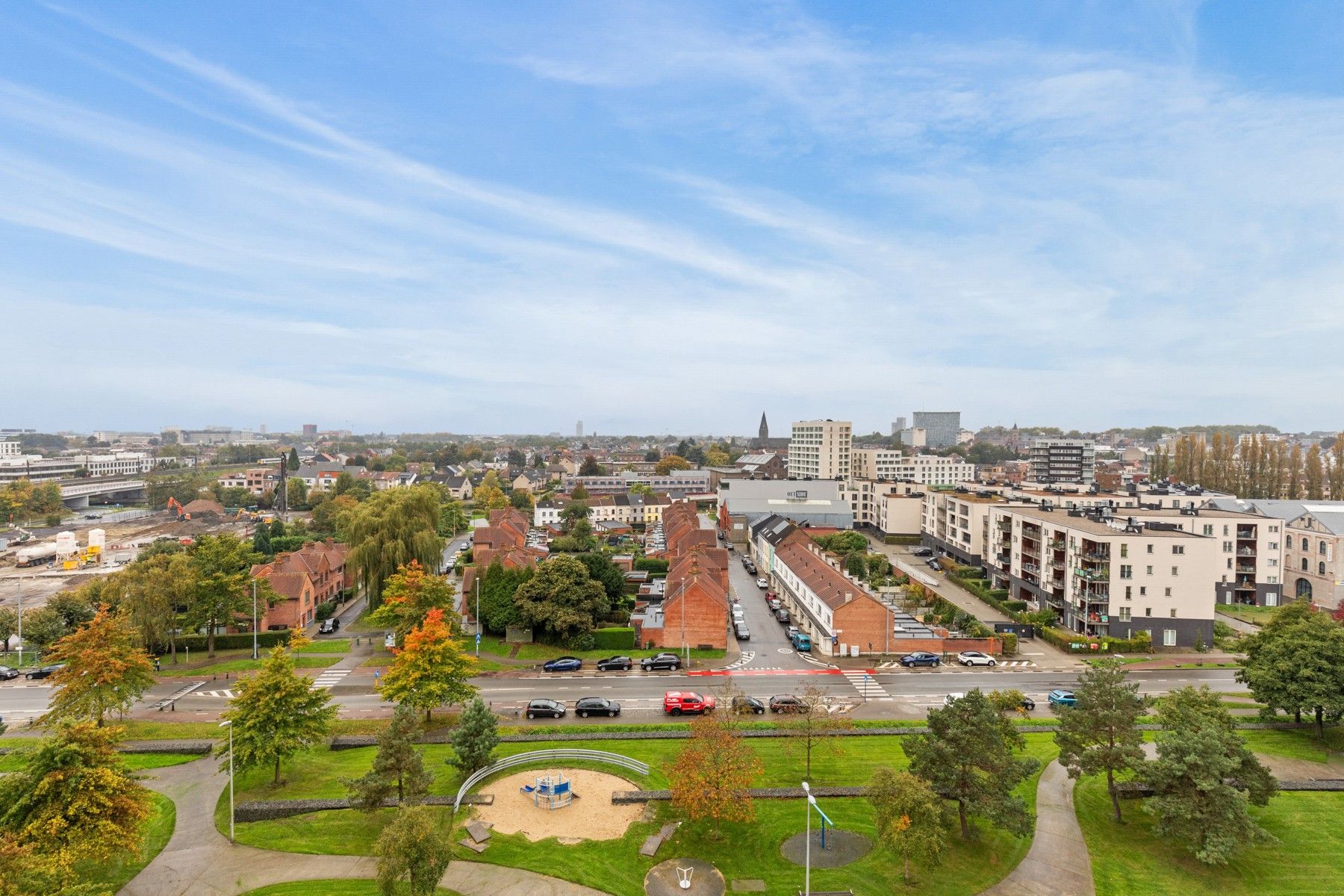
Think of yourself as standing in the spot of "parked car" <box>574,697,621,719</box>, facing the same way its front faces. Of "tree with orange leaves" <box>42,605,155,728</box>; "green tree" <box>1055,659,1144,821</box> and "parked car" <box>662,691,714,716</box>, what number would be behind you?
1

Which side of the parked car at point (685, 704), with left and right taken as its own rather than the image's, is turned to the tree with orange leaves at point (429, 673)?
back

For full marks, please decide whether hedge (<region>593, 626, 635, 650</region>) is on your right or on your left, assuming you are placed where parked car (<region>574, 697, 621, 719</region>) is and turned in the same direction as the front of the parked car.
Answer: on your left

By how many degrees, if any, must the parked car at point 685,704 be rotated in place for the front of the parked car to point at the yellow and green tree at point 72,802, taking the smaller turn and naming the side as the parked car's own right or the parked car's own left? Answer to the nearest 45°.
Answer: approximately 135° to the parked car's own right

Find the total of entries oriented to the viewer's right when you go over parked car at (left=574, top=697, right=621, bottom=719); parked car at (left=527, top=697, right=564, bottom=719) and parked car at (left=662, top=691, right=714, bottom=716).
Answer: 3

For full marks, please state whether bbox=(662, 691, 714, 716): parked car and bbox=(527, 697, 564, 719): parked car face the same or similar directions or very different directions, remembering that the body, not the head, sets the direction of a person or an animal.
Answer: same or similar directions

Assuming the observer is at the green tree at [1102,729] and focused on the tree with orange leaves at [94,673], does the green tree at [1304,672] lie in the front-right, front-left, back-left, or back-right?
back-right

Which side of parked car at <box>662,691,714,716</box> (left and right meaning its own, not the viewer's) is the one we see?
right

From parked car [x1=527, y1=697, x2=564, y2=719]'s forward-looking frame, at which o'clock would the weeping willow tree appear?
The weeping willow tree is roughly at 8 o'clock from the parked car.

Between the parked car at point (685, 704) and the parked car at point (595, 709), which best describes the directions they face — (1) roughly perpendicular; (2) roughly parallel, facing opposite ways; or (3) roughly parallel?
roughly parallel

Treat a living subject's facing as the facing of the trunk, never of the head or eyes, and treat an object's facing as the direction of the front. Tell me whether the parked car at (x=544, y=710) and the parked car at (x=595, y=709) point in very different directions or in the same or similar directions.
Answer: same or similar directions

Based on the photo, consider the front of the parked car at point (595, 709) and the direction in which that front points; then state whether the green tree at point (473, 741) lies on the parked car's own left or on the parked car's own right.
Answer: on the parked car's own right

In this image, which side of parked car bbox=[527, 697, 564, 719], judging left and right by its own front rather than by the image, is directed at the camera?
right

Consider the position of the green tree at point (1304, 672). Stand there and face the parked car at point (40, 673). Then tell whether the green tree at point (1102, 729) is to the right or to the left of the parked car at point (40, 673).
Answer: left

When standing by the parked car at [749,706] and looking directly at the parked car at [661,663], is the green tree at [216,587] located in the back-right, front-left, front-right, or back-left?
front-left

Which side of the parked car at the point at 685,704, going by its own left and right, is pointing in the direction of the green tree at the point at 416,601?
back

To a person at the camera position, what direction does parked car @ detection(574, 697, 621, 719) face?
facing to the right of the viewer

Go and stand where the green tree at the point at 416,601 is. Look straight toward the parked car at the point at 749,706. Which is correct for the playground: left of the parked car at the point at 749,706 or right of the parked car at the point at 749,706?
right
